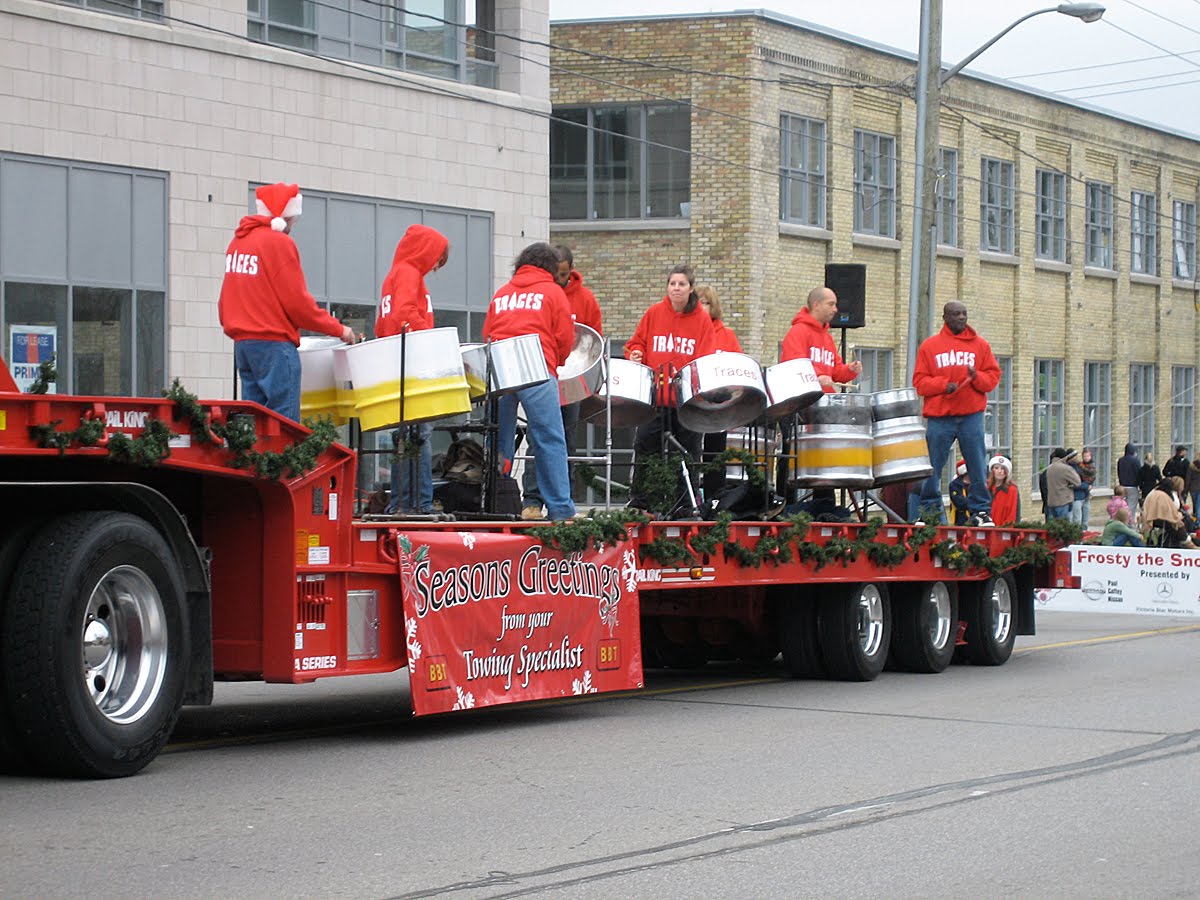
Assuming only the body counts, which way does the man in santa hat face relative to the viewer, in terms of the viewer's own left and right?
facing away from the viewer and to the right of the viewer

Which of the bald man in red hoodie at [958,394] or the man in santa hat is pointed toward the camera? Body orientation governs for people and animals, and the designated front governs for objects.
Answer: the bald man in red hoodie

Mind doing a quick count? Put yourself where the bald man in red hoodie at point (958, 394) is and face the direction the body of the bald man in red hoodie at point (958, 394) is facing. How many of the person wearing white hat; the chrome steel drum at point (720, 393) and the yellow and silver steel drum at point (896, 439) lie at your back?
1

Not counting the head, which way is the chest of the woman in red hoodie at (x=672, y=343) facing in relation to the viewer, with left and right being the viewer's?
facing the viewer

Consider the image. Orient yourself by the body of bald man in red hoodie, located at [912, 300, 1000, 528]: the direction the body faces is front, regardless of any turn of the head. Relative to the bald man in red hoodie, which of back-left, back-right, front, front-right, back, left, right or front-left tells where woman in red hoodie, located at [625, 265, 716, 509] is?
front-right

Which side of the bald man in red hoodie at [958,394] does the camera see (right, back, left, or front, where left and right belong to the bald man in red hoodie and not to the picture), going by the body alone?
front

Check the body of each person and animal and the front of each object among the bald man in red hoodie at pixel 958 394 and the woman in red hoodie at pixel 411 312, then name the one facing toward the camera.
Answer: the bald man in red hoodie

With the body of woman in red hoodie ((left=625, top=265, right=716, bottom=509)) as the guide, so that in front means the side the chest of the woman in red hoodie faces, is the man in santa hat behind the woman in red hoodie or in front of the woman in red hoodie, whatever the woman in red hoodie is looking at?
in front

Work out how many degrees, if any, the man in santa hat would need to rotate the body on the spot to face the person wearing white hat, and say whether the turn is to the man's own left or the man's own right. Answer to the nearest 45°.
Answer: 0° — they already face them

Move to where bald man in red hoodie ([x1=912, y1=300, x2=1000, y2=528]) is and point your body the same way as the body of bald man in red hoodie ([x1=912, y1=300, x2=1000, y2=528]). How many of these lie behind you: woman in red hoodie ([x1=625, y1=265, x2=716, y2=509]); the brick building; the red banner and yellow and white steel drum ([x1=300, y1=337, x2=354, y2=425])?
1

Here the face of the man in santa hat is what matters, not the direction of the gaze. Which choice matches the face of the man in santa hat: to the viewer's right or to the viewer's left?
to the viewer's right
